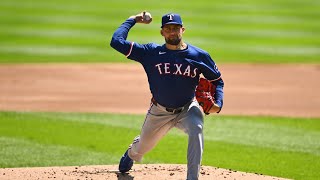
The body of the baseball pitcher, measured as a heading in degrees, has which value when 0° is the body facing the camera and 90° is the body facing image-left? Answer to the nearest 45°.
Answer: approximately 0°
